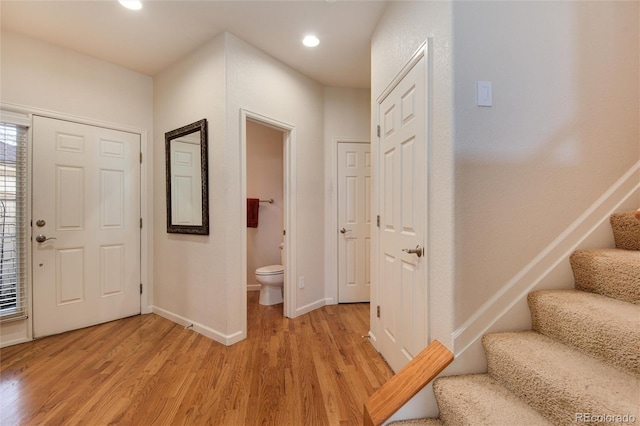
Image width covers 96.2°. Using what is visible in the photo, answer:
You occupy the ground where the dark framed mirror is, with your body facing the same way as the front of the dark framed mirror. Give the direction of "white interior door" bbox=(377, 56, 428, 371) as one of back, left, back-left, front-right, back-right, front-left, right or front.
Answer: left

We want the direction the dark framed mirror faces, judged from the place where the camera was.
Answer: facing the viewer and to the left of the viewer

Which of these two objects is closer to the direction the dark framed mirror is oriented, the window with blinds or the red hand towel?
the window with blinds

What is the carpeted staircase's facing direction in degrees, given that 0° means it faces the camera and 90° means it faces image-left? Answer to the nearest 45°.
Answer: approximately 45°

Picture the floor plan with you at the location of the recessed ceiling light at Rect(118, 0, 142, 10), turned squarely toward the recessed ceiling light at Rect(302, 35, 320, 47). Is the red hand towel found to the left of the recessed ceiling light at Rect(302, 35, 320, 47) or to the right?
left

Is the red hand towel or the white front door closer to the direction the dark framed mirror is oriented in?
the white front door

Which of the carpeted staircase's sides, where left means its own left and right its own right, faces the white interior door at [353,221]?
right

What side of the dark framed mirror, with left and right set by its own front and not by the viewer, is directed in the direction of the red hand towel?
back

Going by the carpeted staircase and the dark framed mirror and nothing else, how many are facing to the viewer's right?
0

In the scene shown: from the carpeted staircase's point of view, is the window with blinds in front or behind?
in front

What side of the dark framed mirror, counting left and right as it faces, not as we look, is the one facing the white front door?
right

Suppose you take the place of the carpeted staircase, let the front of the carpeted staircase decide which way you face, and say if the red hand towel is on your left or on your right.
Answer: on your right

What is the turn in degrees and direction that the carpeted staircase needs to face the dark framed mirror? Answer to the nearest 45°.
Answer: approximately 45° to its right
